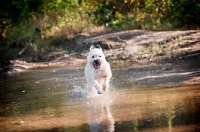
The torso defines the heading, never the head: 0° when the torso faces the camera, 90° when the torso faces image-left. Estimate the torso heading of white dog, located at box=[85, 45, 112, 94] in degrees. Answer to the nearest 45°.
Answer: approximately 0°
